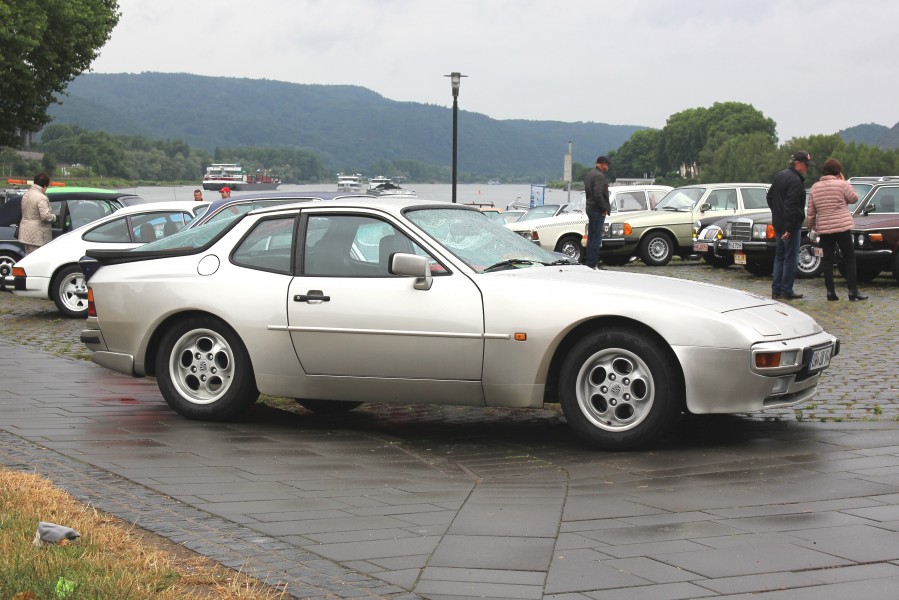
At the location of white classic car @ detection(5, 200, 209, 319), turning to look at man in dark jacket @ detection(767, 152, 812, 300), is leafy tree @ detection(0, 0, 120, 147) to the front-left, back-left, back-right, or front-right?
back-left

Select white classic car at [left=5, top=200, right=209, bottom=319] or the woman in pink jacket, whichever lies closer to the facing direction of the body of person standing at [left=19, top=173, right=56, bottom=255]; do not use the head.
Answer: the woman in pink jacket

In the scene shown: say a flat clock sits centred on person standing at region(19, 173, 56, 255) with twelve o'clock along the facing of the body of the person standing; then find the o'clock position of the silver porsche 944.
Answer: The silver porsche 944 is roughly at 4 o'clock from the person standing.

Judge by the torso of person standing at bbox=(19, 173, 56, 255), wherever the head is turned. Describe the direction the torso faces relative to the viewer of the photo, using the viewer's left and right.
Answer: facing away from the viewer and to the right of the viewer

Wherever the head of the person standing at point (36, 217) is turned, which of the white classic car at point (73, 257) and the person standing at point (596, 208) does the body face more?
the person standing

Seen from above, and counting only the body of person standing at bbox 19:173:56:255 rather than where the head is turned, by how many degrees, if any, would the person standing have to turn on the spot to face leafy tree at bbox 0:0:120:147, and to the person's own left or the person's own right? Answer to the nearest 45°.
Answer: approximately 45° to the person's own left

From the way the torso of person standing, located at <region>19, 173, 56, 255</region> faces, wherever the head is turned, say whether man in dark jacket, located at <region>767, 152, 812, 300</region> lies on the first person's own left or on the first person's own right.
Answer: on the first person's own right

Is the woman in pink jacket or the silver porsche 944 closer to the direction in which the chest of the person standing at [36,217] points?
the woman in pink jacket

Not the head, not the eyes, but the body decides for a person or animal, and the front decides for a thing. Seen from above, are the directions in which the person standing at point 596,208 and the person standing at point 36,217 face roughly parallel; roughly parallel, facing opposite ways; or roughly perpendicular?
roughly perpendicular
